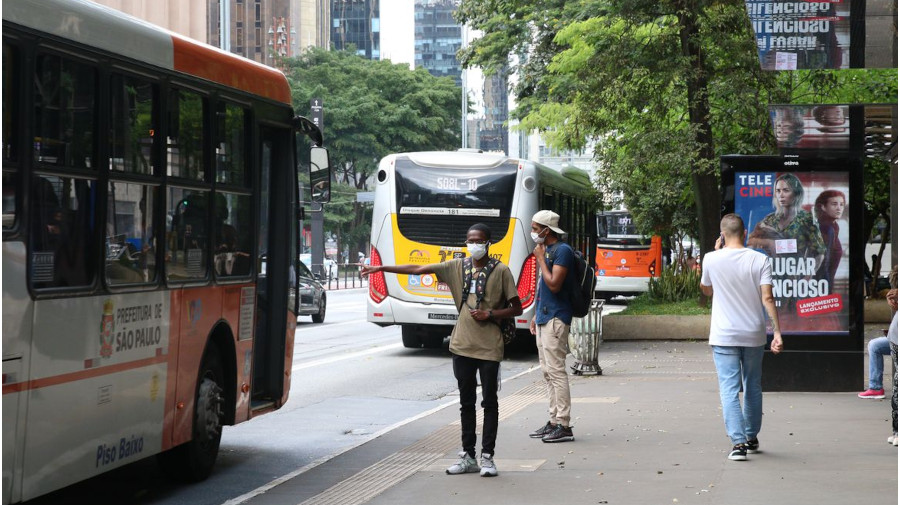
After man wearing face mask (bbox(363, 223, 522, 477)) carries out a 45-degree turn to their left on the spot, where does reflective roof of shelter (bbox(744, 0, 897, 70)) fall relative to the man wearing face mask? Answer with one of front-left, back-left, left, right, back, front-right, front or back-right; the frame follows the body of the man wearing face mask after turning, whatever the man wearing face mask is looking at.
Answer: left

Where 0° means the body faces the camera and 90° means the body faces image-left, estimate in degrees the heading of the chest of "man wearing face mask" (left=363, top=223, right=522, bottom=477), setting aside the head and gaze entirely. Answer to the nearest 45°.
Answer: approximately 0°

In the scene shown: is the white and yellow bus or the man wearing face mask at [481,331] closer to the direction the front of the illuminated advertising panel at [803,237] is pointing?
the man wearing face mask

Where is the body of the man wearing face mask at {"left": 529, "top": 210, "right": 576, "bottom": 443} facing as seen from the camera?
to the viewer's left

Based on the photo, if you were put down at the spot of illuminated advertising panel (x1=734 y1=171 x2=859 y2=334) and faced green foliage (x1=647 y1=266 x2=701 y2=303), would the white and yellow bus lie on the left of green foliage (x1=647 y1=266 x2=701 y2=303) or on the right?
left

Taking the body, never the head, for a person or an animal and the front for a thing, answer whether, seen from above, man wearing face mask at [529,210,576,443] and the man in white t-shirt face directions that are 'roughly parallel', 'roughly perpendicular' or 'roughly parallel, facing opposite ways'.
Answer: roughly perpendicular

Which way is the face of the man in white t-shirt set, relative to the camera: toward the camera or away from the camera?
away from the camera

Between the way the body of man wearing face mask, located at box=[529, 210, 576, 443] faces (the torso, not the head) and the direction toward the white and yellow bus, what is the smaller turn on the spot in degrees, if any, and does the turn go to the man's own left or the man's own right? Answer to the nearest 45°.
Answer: approximately 90° to the man's own right

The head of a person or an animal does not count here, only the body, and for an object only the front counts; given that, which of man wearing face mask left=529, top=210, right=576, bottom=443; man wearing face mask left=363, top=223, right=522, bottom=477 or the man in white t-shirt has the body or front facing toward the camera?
man wearing face mask left=363, top=223, right=522, bottom=477

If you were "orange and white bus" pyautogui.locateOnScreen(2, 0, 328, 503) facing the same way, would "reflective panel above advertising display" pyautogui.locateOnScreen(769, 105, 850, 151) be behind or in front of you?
in front

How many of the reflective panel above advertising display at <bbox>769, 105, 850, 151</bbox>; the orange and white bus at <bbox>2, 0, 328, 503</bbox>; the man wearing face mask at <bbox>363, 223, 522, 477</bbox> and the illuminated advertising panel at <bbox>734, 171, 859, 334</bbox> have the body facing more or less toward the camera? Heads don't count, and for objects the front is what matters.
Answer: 3

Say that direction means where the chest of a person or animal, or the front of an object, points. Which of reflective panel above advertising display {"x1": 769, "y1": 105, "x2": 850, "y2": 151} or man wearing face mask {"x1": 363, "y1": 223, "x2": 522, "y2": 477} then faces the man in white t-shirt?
the reflective panel above advertising display

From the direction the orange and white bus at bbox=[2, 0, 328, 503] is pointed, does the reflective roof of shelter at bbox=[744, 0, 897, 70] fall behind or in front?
in front

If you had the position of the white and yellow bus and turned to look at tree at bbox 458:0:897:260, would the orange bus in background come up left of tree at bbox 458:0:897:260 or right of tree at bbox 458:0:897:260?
left
